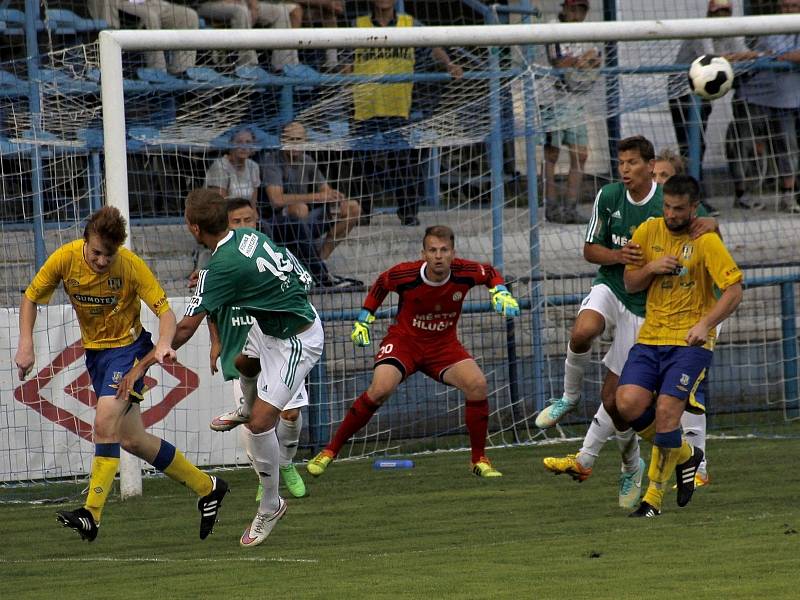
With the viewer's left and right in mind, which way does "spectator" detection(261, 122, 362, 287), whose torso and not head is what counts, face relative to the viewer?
facing the viewer and to the right of the viewer

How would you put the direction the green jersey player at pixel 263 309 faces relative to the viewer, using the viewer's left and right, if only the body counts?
facing away from the viewer and to the left of the viewer

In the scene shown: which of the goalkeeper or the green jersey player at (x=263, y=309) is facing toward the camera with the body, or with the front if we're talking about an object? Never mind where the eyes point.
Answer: the goalkeeper

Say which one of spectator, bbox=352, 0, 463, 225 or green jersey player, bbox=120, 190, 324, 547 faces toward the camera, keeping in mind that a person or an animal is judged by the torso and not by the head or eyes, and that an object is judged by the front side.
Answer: the spectator

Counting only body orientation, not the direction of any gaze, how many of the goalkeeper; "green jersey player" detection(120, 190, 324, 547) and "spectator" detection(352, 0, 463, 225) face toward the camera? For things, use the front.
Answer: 2

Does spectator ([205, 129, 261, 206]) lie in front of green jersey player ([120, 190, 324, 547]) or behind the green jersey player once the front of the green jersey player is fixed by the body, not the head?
in front

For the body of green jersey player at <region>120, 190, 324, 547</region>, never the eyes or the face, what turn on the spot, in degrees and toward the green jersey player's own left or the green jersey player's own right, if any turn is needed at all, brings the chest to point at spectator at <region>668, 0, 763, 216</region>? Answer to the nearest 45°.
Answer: approximately 90° to the green jersey player's own right

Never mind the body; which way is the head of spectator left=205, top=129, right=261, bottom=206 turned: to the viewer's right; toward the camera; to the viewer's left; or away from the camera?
toward the camera

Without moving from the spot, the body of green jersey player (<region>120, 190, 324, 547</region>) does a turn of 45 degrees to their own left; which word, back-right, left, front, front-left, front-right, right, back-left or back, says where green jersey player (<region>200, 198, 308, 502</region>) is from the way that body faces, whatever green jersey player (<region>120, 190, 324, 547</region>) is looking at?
right

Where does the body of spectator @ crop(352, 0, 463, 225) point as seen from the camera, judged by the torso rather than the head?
toward the camera

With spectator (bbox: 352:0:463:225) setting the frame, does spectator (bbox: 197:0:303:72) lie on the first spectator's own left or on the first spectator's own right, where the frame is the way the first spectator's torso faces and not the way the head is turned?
on the first spectator's own right

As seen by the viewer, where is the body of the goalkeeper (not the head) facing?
toward the camera

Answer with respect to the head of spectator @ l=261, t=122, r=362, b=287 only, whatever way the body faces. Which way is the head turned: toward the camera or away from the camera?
toward the camera

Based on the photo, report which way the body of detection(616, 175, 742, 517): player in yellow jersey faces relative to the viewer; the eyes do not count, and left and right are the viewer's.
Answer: facing the viewer and to the left of the viewer
